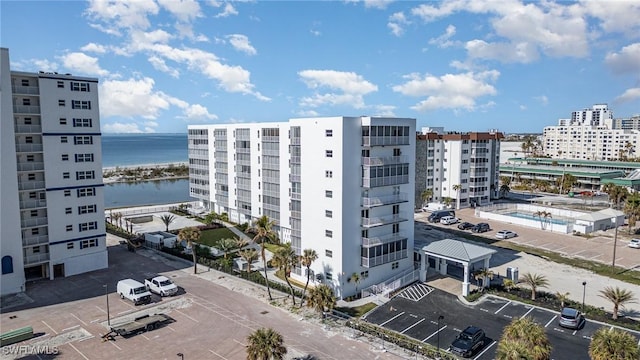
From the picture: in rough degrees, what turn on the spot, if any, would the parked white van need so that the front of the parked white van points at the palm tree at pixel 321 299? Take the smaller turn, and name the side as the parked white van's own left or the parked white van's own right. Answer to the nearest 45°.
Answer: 0° — it already faces it

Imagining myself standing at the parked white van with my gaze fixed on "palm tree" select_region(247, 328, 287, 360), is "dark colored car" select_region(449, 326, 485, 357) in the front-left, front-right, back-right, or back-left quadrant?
front-left

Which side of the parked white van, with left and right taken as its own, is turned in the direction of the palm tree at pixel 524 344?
front

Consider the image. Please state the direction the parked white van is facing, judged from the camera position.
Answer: facing the viewer and to the right of the viewer

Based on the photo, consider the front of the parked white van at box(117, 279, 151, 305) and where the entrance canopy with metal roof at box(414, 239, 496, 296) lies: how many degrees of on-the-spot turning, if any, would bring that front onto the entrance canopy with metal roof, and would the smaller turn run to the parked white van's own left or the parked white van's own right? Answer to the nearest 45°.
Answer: approximately 45° to the parked white van's own left

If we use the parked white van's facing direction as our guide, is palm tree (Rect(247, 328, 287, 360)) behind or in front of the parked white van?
in front

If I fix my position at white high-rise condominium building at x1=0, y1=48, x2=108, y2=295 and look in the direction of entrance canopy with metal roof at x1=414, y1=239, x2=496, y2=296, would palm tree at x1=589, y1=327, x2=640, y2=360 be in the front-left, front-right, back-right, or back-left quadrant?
front-right

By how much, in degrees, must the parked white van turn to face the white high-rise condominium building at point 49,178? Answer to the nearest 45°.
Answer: approximately 180°

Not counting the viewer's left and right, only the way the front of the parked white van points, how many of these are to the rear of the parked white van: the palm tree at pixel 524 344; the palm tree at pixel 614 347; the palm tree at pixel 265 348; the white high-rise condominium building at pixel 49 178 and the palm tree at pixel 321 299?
1

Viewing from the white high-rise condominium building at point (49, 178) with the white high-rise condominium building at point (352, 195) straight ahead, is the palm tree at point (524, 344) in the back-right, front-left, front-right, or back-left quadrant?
front-right

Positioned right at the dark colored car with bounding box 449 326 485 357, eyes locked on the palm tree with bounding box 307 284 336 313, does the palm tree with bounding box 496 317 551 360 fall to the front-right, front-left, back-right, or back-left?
back-left
